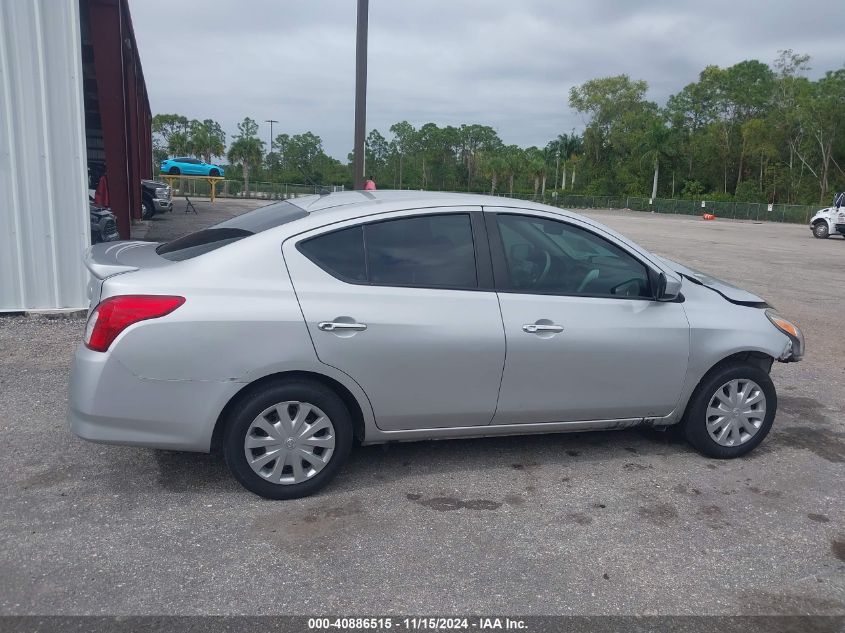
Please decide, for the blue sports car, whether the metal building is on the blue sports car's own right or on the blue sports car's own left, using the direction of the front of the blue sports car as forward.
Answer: on the blue sports car's own right

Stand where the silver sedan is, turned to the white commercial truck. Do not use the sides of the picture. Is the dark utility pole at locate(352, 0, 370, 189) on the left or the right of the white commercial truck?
left

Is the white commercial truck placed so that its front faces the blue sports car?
yes

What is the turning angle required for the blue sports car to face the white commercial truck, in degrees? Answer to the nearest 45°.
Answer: approximately 45° to its right

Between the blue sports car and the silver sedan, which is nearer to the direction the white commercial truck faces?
the blue sports car

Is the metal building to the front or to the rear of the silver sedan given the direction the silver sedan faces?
to the rear

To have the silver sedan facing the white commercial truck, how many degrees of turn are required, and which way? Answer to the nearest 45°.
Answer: approximately 45° to its left

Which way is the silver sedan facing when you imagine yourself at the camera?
facing to the right of the viewer

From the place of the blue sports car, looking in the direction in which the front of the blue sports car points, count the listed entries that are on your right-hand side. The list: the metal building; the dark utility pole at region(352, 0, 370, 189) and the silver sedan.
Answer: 3

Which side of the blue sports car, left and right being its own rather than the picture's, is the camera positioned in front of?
right

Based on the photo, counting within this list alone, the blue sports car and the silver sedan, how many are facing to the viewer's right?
2

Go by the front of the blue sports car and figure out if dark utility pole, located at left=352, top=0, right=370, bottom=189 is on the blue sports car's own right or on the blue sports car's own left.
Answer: on the blue sports car's own right

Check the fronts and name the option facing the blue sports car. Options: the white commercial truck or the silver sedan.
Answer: the white commercial truck

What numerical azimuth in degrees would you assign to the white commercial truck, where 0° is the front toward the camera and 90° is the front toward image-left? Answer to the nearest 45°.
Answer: approximately 90°
